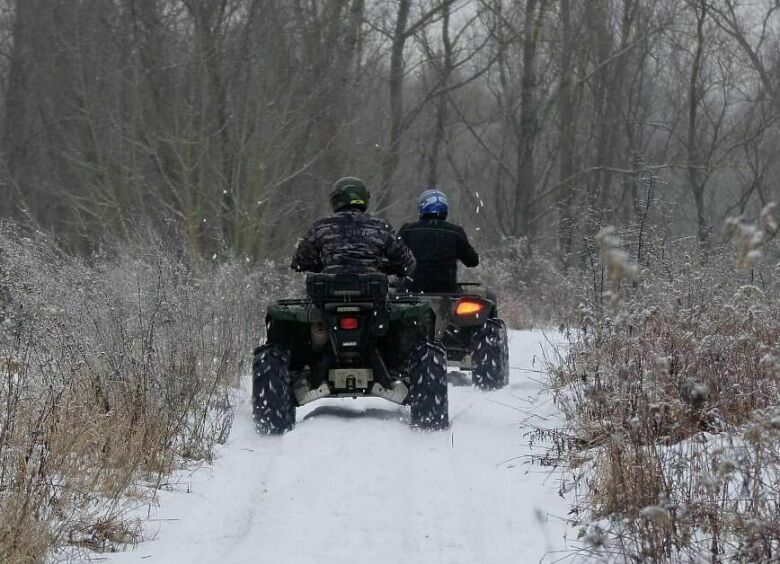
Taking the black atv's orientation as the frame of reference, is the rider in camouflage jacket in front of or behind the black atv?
behind

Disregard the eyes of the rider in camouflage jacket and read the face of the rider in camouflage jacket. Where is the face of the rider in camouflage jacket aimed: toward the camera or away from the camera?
away from the camera

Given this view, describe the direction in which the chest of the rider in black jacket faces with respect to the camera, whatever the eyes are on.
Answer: away from the camera

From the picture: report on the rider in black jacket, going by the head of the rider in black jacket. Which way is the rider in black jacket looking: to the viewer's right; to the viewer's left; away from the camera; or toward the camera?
away from the camera

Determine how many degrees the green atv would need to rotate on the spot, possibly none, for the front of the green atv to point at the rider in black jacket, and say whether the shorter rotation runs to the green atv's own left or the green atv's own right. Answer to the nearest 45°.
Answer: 0° — it already faces them

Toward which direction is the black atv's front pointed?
away from the camera

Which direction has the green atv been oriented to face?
away from the camera

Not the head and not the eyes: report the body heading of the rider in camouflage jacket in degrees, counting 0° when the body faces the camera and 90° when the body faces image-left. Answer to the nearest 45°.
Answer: approximately 180°

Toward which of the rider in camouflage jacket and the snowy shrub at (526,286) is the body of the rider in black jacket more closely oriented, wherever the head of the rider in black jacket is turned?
the snowy shrub

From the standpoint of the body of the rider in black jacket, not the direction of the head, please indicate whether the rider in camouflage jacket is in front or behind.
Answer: behind

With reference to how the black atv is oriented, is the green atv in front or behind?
behind
